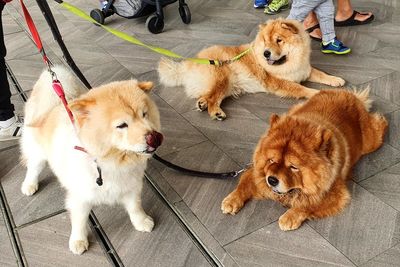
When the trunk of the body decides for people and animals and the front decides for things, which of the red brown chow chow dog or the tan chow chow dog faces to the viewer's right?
the tan chow chow dog

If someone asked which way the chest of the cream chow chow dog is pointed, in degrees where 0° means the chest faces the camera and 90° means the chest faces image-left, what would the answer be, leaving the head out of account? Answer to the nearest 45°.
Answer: approximately 315°

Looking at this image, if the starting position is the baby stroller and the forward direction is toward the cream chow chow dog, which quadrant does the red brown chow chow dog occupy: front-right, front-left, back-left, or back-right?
front-left

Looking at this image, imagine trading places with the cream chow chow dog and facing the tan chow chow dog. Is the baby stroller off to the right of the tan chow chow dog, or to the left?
left

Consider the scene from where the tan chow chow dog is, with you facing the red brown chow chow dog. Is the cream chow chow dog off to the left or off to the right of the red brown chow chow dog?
right

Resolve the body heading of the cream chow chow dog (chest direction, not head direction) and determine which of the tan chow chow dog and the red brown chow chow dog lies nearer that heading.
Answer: the red brown chow chow dog

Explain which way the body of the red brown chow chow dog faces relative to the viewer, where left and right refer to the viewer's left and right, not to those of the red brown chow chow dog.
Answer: facing the viewer and to the left of the viewer

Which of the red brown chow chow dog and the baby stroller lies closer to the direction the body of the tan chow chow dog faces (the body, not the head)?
the red brown chow chow dog

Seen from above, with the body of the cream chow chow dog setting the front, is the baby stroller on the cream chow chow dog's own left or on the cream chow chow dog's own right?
on the cream chow chow dog's own left

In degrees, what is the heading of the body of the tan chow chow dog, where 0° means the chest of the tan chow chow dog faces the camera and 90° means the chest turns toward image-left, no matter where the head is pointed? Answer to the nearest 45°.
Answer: approximately 270°

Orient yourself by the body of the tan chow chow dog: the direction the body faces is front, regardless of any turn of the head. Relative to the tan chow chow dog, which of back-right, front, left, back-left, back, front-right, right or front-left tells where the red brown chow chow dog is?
right

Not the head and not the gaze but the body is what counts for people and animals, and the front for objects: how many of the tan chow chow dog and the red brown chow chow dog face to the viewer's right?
1
